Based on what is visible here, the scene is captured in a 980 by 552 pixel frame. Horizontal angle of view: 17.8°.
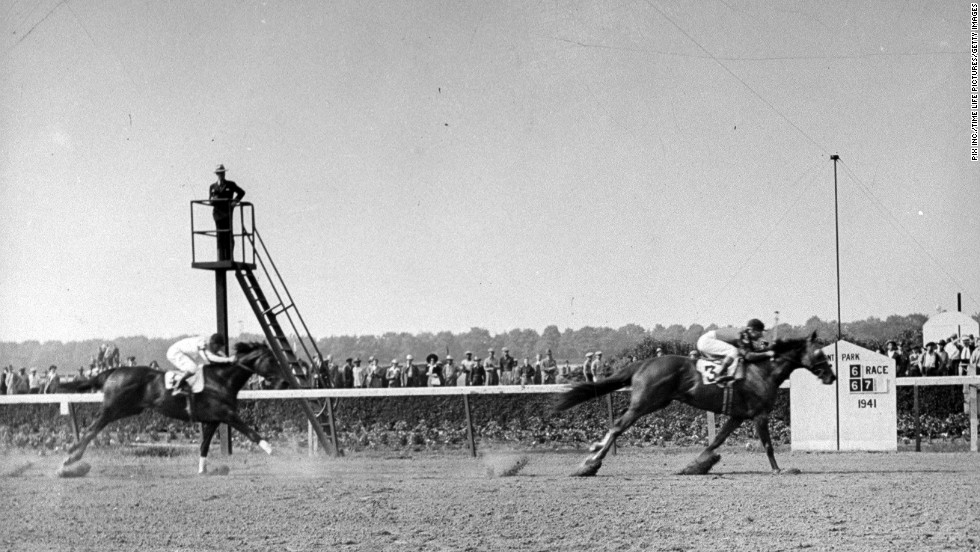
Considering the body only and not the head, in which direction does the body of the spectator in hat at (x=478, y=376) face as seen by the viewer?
toward the camera

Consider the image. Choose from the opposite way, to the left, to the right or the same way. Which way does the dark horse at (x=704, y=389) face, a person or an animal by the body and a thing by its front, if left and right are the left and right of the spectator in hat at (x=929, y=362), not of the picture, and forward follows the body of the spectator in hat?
to the left

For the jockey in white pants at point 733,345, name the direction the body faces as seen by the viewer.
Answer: to the viewer's right

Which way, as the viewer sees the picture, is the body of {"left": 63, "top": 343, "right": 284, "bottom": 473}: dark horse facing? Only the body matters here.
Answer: to the viewer's right

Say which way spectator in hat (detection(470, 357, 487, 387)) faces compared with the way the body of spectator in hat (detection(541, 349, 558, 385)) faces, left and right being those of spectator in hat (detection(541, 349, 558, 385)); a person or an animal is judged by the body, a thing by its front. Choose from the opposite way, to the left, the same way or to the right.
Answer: the same way

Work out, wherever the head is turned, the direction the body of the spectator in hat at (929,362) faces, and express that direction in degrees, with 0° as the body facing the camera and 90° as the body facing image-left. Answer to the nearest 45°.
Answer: approximately 0°

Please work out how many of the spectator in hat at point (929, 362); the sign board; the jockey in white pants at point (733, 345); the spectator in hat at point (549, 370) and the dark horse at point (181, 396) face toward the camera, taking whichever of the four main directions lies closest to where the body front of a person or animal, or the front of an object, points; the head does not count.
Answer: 3

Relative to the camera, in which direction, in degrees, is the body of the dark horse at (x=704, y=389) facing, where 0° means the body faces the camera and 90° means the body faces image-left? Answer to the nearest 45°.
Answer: approximately 270°

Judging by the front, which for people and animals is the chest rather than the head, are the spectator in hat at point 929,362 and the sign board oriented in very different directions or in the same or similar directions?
same or similar directions

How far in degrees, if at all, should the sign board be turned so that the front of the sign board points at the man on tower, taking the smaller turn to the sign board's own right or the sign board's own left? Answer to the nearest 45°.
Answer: approximately 90° to the sign board's own right

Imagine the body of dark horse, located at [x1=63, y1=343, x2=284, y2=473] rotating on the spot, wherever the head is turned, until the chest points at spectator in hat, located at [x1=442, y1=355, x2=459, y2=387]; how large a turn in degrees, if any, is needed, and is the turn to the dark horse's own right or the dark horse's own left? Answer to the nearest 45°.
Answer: approximately 45° to the dark horse's own left

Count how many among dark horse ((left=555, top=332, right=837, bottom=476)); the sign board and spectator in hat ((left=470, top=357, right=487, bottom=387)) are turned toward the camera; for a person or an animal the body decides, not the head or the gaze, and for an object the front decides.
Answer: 2

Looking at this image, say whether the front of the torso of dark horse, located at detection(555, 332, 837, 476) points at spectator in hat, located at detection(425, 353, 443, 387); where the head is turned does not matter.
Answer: no

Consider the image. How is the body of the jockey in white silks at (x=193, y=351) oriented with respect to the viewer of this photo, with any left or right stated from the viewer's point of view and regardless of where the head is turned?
facing to the right of the viewer

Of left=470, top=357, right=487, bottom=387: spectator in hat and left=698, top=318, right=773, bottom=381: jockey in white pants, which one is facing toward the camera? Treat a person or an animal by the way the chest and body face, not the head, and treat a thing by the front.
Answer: the spectator in hat
